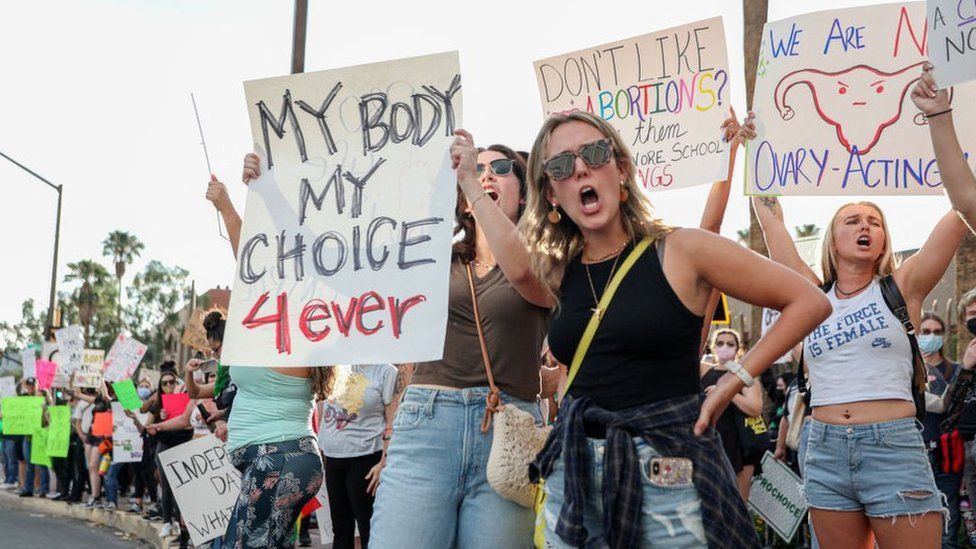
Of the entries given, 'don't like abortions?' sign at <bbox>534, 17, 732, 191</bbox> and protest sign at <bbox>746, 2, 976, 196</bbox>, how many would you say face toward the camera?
2

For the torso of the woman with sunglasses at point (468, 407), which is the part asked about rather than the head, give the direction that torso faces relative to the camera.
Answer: toward the camera

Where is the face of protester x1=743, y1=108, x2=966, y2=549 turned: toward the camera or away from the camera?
toward the camera

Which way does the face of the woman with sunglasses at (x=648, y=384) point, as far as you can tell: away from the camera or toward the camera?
toward the camera

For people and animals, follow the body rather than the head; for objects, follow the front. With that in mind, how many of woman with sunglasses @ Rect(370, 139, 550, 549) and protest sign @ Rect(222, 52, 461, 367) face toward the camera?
2

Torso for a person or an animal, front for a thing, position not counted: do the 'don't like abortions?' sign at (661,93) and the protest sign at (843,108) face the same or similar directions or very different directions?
same or similar directions

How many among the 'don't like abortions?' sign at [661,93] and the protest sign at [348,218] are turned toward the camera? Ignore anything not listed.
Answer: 2

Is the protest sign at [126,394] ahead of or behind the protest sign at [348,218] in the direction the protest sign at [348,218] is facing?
behind

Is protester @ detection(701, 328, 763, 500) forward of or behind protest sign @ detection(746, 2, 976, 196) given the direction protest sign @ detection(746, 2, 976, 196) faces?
behind

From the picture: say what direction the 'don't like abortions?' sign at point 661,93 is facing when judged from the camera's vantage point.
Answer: facing the viewer

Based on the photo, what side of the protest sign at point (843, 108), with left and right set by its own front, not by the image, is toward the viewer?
front

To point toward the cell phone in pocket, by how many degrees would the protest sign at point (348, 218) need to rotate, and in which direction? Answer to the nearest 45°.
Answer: approximately 45° to its left

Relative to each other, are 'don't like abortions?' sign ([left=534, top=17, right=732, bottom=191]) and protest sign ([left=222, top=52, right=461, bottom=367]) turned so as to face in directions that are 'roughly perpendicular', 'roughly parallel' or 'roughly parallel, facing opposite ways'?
roughly parallel

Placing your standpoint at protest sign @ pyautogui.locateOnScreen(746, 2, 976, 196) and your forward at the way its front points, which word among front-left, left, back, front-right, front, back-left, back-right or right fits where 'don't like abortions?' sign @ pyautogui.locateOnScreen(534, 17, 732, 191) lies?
right
